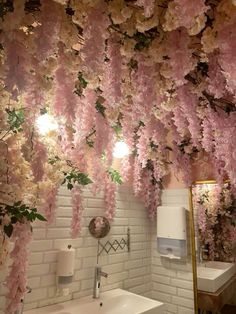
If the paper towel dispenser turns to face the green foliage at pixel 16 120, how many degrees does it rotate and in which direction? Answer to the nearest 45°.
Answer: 0° — it already faces it

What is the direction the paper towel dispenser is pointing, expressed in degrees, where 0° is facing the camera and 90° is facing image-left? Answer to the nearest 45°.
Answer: approximately 45°
